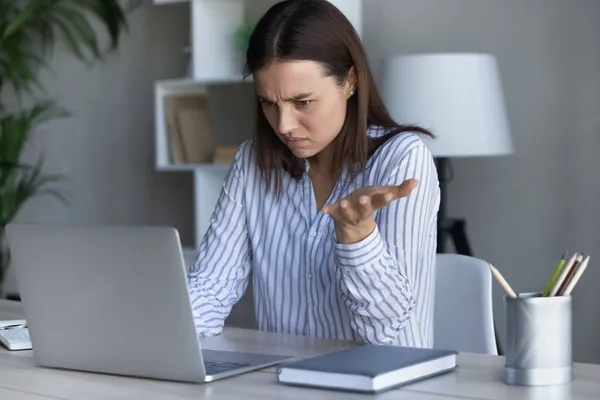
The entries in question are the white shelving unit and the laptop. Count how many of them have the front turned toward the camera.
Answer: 1

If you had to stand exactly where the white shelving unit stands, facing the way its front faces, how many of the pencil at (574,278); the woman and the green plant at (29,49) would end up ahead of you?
2

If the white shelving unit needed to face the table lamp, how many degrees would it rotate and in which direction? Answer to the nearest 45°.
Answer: approximately 45° to its left

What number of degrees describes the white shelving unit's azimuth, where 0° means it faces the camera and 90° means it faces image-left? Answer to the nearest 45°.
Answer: approximately 0°

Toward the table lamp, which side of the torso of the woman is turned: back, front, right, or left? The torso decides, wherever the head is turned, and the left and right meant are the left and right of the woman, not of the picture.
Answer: back

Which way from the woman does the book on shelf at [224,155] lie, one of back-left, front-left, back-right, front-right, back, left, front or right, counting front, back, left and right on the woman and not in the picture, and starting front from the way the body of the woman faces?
back-right

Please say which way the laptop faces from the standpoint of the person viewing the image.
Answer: facing away from the viewer and to the right of the viewer

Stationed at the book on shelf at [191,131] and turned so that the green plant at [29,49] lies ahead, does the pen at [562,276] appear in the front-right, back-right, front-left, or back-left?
back-left

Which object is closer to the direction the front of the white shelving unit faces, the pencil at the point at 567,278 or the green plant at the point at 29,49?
the pencil

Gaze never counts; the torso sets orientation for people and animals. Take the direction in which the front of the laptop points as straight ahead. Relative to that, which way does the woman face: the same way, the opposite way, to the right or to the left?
the opposite way

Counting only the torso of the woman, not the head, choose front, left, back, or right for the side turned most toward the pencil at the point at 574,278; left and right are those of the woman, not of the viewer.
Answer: left

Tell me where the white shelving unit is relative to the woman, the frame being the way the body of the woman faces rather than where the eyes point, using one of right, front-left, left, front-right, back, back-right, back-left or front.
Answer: back-right
